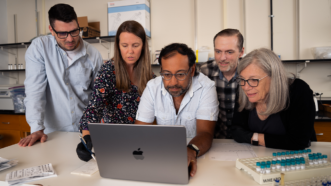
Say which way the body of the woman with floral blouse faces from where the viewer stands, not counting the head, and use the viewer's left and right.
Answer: facing the viewer

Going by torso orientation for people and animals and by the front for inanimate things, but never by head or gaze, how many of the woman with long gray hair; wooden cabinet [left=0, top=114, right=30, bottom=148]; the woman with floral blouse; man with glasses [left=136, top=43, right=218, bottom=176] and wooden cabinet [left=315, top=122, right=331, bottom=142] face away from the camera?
0

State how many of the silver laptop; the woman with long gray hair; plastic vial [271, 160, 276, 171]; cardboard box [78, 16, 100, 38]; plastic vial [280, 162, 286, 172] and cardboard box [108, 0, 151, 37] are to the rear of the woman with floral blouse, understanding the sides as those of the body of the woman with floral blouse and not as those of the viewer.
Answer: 2

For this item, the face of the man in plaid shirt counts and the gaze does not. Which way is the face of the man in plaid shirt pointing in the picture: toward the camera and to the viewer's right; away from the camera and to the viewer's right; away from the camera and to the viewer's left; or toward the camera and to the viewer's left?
toward the camera and to the viewer's left

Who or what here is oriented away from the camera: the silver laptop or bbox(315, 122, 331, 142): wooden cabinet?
the silver laptop

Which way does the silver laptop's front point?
away from the camera

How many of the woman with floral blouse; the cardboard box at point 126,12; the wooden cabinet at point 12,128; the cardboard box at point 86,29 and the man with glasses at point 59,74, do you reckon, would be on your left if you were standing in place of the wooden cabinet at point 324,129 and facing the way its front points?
0

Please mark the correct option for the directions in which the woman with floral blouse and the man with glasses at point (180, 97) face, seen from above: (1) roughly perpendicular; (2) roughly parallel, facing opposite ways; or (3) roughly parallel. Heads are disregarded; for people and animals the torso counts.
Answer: roughly parallel

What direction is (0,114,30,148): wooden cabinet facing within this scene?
toward the camera

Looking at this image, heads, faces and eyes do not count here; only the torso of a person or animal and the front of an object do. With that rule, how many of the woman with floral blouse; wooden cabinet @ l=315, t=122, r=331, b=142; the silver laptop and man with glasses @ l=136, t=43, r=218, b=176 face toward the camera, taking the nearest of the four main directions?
3

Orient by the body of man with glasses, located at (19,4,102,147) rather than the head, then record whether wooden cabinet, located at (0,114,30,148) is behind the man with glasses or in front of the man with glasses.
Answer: behind

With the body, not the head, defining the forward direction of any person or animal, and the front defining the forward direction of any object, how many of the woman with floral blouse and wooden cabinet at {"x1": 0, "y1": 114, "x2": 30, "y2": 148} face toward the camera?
2

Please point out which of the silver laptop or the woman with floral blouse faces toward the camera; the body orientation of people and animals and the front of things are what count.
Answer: the woman with floral blouse

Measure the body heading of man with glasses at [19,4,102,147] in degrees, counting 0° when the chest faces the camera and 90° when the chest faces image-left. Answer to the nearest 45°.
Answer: approximately 315°
